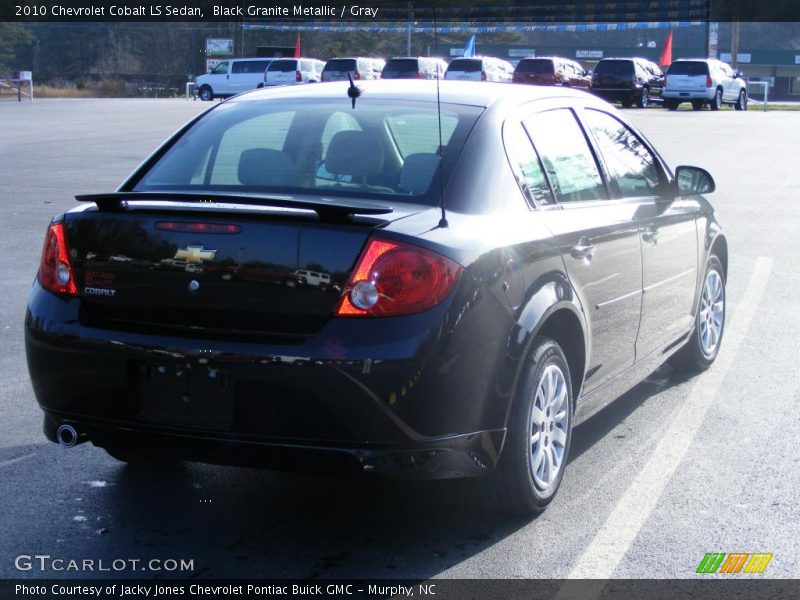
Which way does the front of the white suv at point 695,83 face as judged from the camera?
facing away from the viewer and to the right of the viewer

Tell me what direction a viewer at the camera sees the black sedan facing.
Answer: facing away from the viewer and to the right of the viewer

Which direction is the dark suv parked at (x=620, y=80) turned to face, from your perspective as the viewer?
facing away from the viewer and to the right of the viewer

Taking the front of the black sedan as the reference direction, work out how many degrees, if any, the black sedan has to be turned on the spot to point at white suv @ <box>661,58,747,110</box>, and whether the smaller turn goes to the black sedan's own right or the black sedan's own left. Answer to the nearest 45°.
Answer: approximately 45° to the black sedan's own left

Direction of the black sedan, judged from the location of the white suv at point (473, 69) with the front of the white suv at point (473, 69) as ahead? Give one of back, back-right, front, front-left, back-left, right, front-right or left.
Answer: back-right

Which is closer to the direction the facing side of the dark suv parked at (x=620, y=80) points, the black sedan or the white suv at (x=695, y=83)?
the white suv

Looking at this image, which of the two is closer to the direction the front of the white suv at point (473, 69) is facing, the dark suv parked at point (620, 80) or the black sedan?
the dark suv parked

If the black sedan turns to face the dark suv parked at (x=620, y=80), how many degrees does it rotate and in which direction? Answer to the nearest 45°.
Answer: approximately 45° to its left
